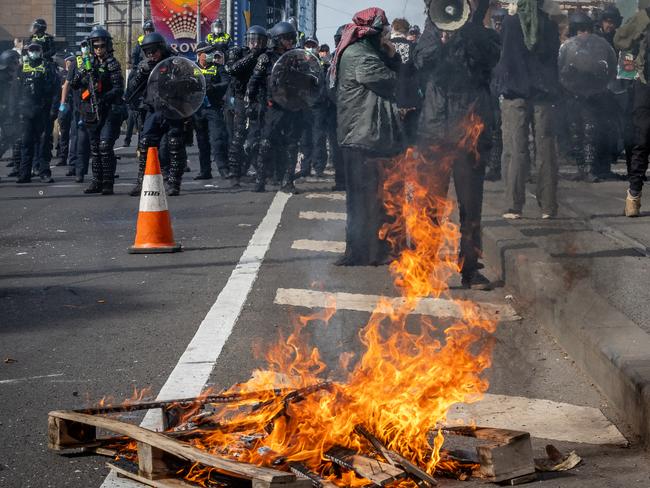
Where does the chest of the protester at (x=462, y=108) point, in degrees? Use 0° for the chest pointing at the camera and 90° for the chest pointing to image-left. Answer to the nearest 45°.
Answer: approximately 0°

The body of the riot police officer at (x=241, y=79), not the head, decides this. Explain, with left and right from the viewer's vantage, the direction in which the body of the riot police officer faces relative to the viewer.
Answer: facing the viewer and to the right of the viewer

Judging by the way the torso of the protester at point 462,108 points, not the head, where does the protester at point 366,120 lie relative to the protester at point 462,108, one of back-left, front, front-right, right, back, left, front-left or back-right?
back-right

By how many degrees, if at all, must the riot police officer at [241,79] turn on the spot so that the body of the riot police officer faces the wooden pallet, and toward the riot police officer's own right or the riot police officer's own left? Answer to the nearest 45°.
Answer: approximately 45° to the riot police officer's own right

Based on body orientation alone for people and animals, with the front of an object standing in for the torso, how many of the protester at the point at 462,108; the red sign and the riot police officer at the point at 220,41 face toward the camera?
3

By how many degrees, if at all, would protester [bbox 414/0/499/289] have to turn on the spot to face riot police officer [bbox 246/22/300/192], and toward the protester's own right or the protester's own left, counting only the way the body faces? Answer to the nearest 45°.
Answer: approximately 180°

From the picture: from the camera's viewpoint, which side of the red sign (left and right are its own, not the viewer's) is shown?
front

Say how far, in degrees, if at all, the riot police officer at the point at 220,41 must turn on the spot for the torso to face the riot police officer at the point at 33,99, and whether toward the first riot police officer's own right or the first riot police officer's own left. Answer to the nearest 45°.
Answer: approximately 45° to the first riot police officer's own right

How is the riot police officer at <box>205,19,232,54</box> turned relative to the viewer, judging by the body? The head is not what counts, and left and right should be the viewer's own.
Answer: facing the viewer

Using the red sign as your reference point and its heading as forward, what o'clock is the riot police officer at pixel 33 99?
The riot police officer is roughly at 12 o'clock from the red sign.

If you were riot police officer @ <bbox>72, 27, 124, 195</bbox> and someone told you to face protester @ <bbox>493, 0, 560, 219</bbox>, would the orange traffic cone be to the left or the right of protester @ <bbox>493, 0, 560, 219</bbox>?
right

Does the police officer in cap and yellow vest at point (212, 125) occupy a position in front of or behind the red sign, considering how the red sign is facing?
in front
